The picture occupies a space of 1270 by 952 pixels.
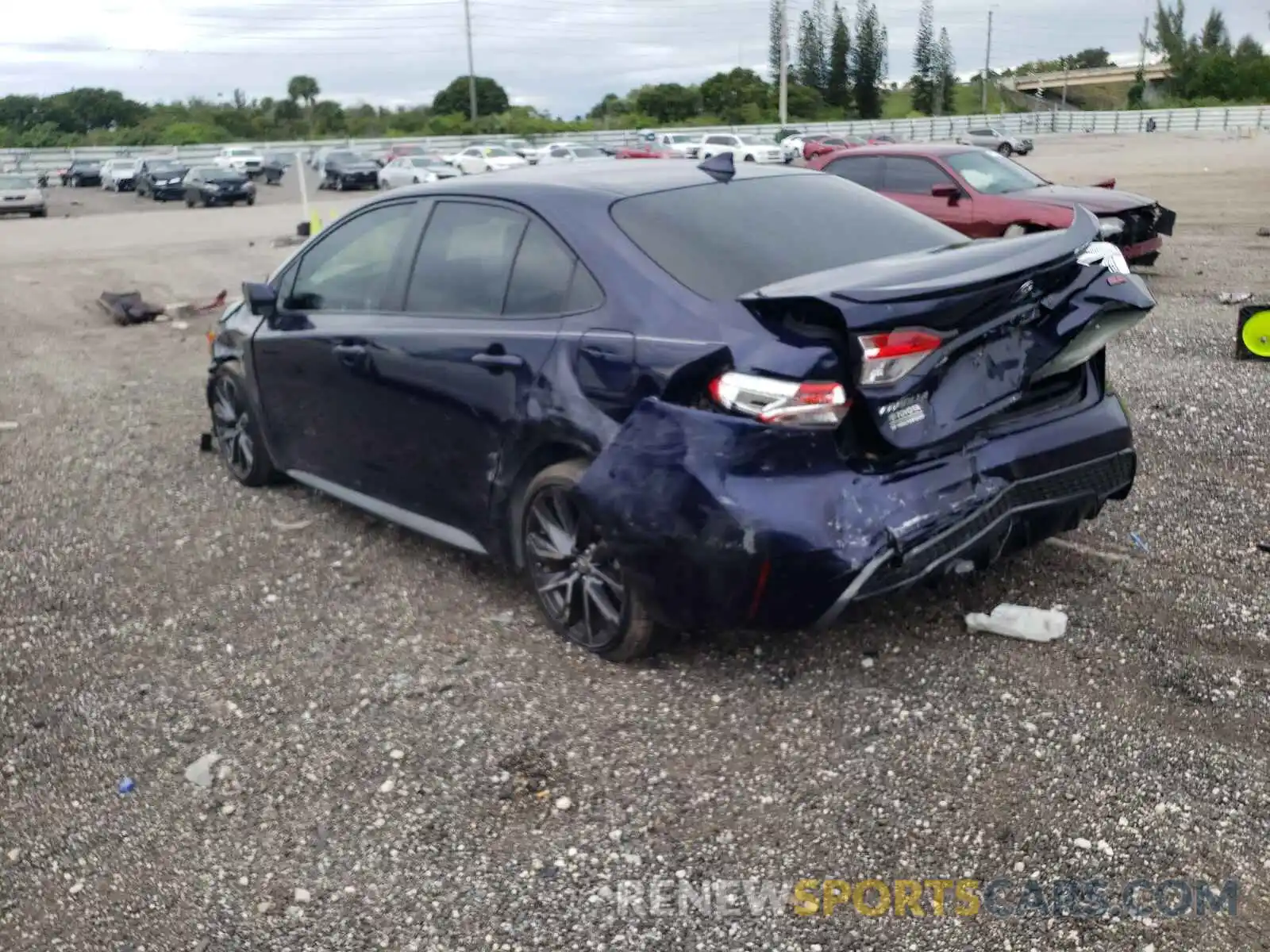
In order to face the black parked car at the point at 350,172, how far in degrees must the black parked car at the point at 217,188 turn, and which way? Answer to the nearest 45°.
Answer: approximately 90° to its left

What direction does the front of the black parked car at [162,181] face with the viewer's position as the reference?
facing the viewer and to the right of the viewer

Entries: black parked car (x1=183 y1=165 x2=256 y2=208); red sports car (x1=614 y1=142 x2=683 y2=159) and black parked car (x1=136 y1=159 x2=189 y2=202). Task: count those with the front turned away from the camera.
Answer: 0

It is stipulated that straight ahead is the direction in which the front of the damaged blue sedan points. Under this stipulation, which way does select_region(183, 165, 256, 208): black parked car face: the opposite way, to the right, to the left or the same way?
the opposite way

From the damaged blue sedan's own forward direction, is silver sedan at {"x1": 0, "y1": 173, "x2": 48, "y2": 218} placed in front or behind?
in front

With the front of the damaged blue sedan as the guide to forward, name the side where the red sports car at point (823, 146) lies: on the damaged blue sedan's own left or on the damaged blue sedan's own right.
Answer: on the damaged blue sedan's own right

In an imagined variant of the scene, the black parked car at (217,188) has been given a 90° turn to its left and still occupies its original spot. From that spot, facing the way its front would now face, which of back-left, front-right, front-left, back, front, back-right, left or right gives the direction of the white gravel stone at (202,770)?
back-right

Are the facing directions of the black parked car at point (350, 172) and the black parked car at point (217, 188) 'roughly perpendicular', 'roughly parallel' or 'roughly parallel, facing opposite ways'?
roughly parallel

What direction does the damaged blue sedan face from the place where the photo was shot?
facing away from the viewer and to the left of the viewer

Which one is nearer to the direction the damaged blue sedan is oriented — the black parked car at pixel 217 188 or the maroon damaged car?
the black parked car
